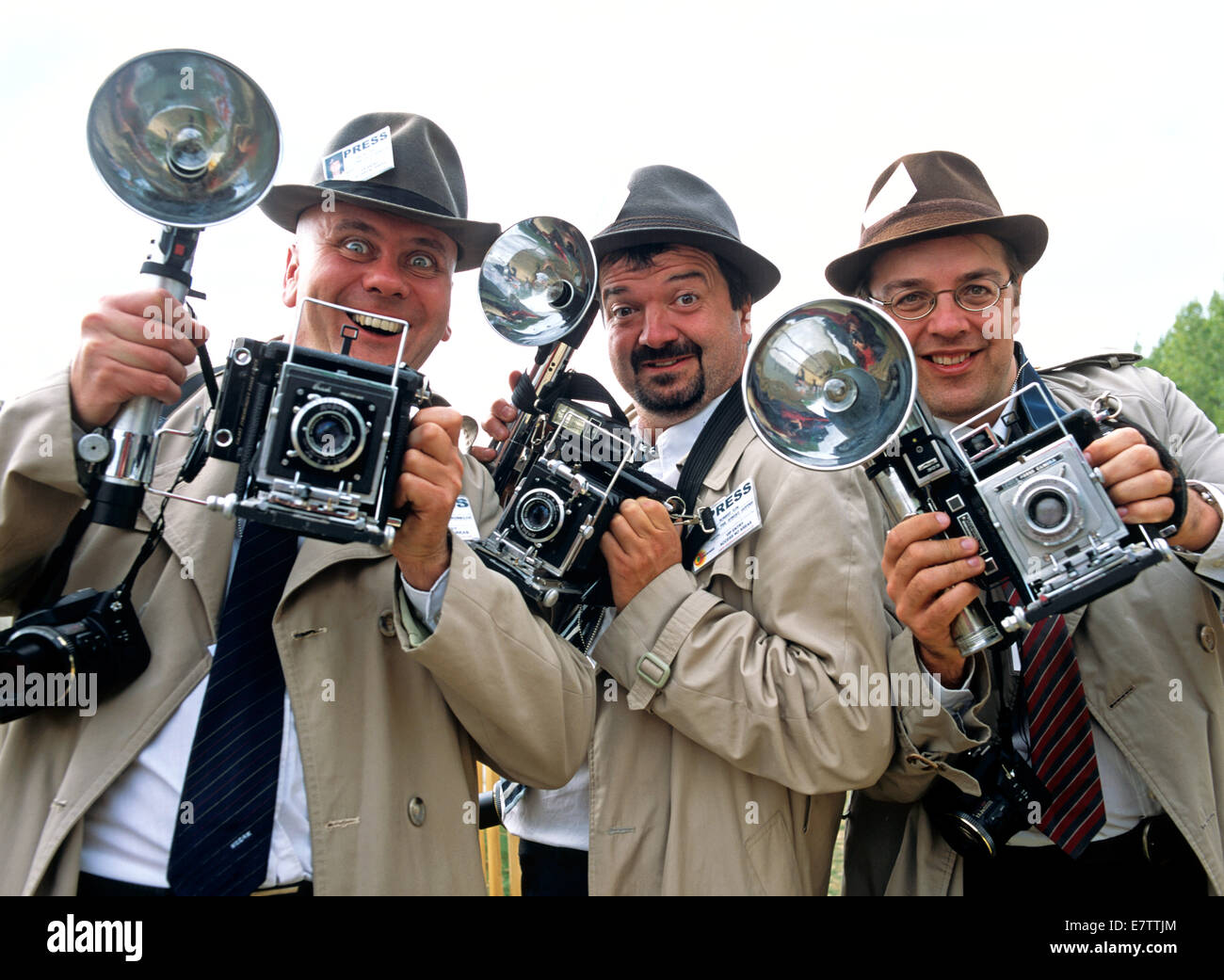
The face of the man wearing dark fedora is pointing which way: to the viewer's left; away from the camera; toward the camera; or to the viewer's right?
toward the camera

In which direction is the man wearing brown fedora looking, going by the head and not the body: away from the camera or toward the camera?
toward the camera

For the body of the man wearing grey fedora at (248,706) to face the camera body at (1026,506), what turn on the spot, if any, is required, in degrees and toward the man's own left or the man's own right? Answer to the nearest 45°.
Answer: approximately 90° to the man's own left

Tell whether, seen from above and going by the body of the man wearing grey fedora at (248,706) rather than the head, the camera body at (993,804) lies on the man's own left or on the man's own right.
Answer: on the man's own left

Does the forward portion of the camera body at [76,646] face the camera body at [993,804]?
no

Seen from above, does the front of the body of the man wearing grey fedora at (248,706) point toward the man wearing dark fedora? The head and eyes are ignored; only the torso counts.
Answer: no

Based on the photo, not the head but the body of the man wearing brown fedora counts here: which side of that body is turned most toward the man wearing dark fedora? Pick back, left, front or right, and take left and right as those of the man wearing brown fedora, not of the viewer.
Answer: right

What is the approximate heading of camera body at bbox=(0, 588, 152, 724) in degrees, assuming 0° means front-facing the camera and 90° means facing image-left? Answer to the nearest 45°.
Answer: approximately 45°

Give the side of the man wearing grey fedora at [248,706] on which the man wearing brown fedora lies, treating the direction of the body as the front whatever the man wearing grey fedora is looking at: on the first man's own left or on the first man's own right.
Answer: on the first man's own left

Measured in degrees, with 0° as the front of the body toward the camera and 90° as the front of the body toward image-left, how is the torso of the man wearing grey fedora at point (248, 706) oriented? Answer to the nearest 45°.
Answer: approximately 0°
